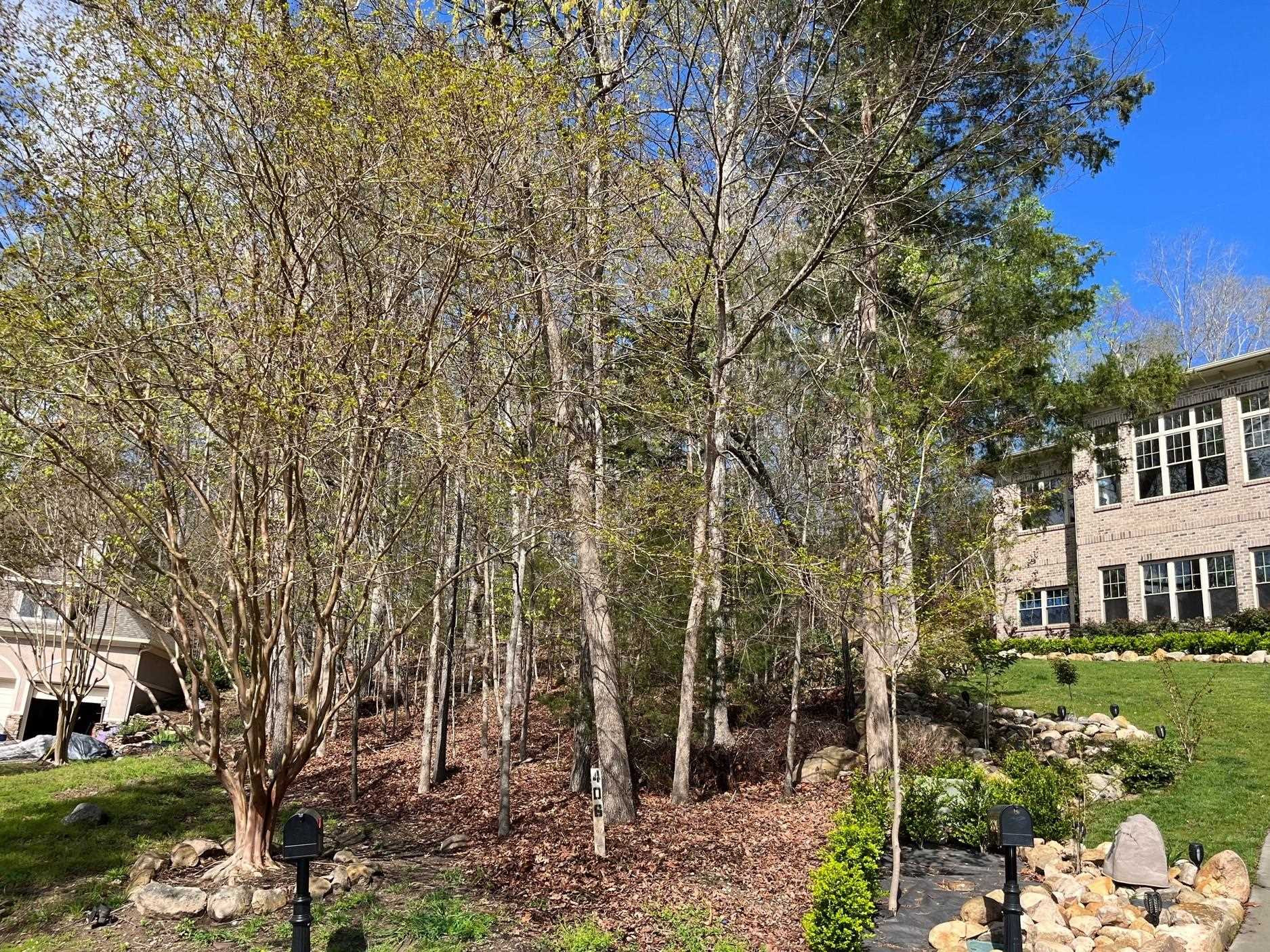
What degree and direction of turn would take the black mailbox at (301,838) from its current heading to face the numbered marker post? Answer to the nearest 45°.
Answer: approximately 135° to its left

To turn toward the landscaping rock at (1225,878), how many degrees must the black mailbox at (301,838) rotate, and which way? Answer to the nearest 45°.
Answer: approximately 90° to its left

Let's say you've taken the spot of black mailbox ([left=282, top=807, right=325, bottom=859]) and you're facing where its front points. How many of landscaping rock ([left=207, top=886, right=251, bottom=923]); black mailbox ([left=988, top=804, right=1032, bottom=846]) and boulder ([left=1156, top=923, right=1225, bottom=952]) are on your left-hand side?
2

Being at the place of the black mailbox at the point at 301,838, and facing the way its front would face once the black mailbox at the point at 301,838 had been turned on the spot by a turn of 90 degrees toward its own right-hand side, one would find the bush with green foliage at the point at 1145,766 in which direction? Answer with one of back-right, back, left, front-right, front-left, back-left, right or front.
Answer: back-right

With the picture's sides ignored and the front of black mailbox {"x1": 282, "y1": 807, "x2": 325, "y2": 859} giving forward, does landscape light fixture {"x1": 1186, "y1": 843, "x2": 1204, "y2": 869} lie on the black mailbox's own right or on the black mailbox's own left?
on the black mailbox's own left

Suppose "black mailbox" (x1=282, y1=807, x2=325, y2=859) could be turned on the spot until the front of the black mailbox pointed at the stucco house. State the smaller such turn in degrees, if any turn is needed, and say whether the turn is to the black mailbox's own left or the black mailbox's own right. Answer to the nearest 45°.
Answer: approximately 135° to the black mailbox's own right

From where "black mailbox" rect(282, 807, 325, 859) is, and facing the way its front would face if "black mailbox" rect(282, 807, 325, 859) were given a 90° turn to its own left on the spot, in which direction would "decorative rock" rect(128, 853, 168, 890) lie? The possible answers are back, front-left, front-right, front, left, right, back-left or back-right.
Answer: back-left

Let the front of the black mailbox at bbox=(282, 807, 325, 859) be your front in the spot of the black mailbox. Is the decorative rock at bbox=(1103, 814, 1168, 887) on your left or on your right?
on your left

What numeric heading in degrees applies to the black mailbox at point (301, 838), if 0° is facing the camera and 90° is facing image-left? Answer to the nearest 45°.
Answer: approximately 0°

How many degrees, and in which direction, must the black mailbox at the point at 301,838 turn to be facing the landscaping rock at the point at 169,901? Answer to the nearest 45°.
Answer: approximately 135° to its right

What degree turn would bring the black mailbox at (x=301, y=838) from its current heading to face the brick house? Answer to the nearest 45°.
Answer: approximately 135° to its left

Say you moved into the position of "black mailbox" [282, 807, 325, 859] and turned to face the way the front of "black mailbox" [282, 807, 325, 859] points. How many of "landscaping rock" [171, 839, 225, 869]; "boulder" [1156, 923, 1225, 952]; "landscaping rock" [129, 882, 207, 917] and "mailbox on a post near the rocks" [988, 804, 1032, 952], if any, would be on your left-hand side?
2

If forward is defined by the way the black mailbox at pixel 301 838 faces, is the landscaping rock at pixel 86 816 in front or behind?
behind
